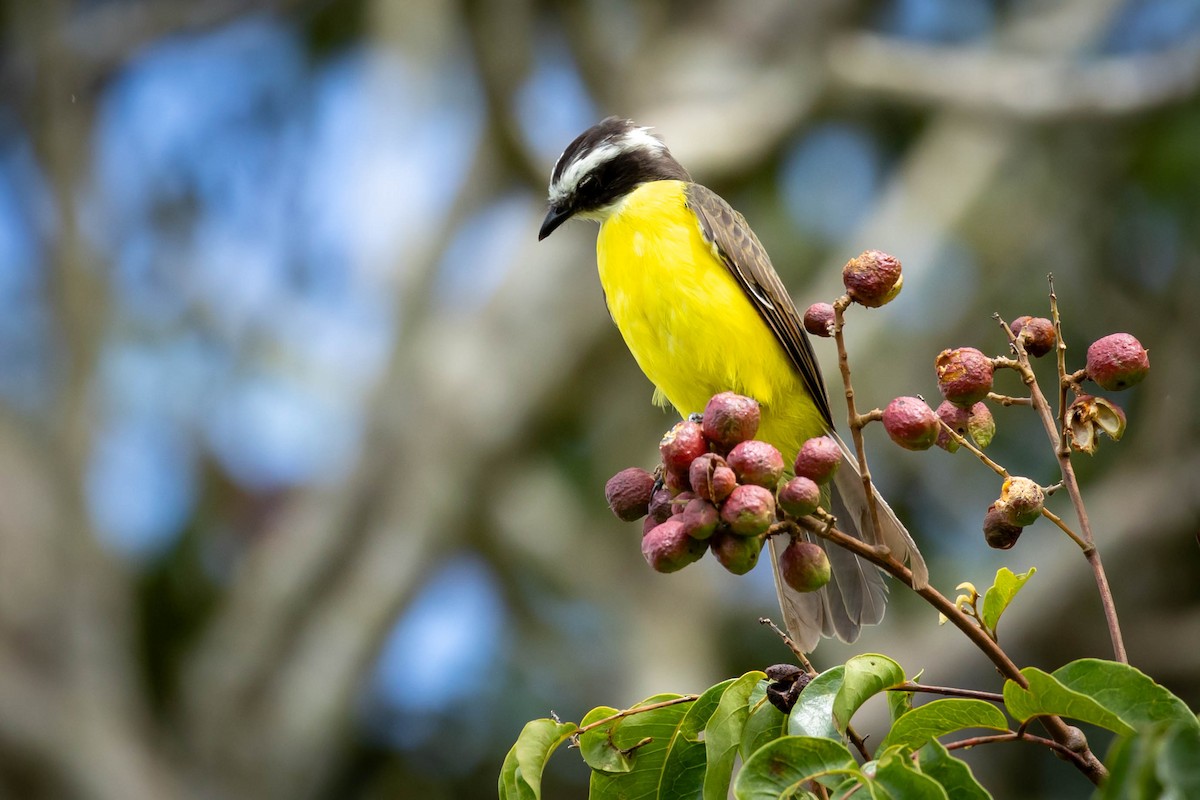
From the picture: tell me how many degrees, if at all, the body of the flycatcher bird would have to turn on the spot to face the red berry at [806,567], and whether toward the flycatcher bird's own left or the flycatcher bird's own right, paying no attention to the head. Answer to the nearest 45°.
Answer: approximately 45° to the flycatcher bird's own left

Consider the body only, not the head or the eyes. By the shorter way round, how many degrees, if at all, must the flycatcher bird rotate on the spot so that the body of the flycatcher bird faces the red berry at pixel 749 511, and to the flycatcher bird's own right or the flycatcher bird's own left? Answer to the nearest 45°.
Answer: approximately 45° to the flycatcher bird's own left

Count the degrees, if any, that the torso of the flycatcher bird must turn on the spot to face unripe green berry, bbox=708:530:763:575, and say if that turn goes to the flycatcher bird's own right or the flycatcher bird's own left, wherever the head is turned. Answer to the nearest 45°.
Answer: approximately 45° to the flycatcher bird's own left

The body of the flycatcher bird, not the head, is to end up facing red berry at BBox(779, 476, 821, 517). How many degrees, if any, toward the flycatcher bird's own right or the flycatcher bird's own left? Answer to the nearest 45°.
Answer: approximately 45° to the flycatcher bird's own left

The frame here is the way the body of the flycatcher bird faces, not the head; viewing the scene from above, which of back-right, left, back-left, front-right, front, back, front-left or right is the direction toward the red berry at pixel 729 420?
front-left

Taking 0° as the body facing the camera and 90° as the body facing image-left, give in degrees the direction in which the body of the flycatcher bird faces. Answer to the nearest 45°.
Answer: approximately 45°

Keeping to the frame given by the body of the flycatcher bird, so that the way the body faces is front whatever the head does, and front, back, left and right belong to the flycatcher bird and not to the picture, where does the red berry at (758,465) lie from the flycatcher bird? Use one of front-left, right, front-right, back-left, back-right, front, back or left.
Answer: front-left
